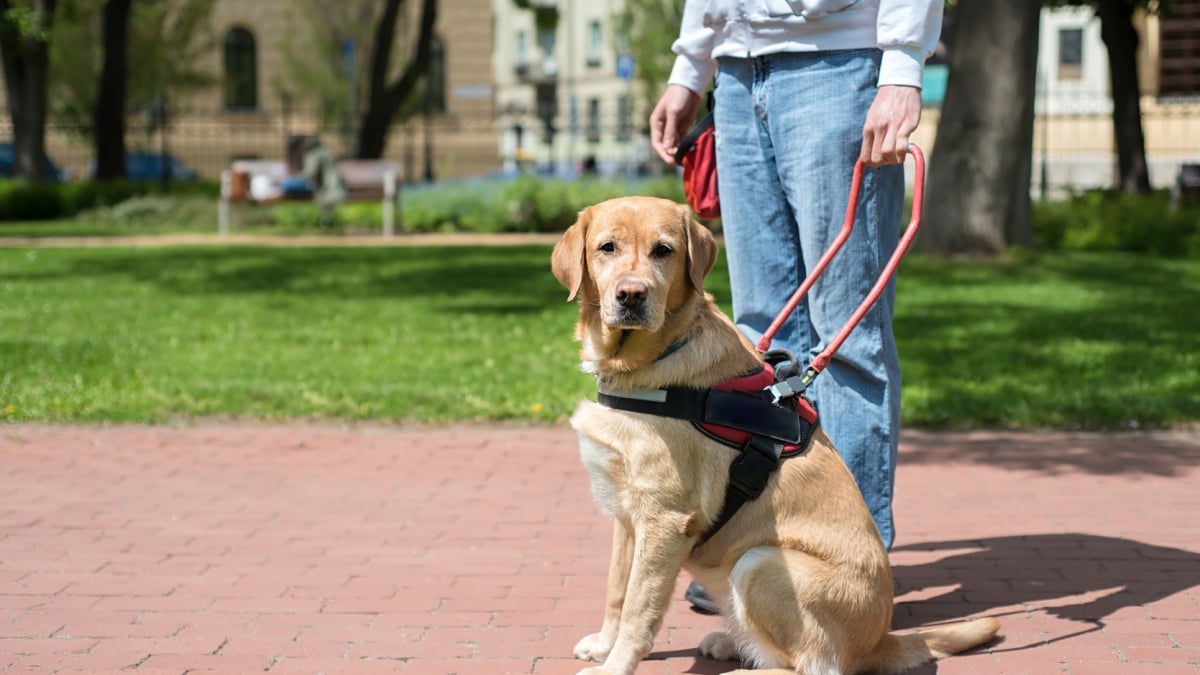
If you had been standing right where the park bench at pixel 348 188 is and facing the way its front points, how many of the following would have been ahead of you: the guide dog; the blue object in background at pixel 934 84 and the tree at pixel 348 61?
1

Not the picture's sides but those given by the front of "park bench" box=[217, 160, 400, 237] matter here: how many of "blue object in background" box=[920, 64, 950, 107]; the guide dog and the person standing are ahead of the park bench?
2

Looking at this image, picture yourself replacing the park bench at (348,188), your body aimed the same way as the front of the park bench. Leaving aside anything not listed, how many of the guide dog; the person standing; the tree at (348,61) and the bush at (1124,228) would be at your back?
1

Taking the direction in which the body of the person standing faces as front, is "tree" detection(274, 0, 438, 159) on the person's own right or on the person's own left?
on the person's own right

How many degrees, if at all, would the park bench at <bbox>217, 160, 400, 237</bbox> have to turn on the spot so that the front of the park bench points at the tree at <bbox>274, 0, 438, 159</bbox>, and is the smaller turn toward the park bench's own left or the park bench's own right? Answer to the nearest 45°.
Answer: approximately 180°

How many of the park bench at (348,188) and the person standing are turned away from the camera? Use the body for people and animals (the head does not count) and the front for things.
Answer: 0

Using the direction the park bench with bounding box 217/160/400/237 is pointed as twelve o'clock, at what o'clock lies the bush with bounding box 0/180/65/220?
The bush is roughly at 4 o'clock from the park bench.

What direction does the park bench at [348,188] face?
toward the camera

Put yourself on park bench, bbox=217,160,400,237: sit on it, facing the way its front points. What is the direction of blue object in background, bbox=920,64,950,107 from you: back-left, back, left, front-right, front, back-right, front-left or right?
back-left

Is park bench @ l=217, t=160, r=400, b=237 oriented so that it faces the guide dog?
yes

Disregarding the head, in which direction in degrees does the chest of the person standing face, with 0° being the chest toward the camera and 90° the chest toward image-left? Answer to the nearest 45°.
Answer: approximately 45°
